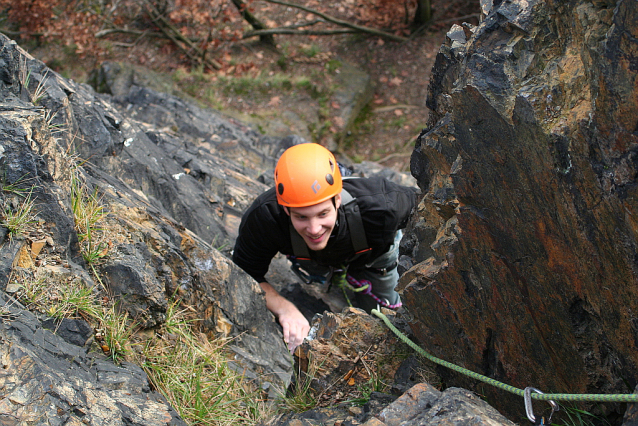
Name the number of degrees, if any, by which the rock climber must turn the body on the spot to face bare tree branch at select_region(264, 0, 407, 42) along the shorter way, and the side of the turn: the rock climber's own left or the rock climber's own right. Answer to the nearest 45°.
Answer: approximately 180°

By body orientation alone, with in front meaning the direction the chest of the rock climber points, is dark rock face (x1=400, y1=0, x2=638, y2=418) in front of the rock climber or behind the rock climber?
in front

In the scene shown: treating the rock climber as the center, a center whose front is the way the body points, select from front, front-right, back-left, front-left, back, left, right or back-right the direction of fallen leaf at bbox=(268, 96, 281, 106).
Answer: back

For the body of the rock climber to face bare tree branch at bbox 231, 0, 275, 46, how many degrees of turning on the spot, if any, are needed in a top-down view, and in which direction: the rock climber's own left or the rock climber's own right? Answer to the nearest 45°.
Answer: approximately 180°

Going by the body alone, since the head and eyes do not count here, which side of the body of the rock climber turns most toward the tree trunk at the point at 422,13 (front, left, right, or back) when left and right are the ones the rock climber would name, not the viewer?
back

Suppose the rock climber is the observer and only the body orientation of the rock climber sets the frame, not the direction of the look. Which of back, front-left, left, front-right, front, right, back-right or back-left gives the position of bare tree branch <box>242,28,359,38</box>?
back

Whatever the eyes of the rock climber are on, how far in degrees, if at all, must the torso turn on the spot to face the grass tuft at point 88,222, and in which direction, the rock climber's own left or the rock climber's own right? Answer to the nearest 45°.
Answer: approximately 45° to the rock climber's own right

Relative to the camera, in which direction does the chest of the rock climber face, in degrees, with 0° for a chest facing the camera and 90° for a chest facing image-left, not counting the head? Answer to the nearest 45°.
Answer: approximately 0°
